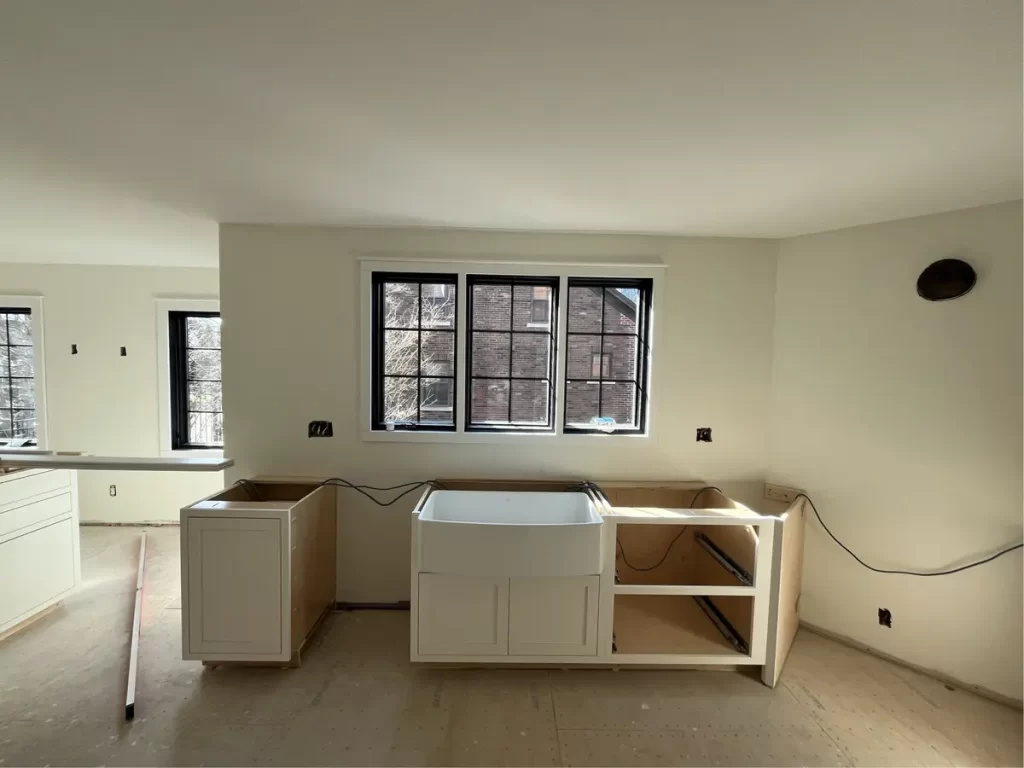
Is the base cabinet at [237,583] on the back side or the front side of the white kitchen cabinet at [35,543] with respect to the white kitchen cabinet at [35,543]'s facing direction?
on the front side

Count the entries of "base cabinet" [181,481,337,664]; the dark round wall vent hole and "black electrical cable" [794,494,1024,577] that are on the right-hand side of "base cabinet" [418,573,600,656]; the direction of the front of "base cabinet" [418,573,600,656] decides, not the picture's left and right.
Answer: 1

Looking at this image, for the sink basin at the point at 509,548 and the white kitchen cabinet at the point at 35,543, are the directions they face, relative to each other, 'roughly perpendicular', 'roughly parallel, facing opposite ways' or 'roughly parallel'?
roughly perpendicular

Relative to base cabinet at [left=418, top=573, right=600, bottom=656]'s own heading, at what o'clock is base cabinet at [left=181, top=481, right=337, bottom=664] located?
base cabinet at [left=181, top=481, right=337, bottom=664] is roughly at 3 o'clock from base cabinet at [left=418, top=573, right=600, bottom=656].

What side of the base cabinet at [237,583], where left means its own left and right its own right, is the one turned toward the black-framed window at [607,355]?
left

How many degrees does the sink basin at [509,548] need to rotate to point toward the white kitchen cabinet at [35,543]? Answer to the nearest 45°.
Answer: approximately 90° to its right

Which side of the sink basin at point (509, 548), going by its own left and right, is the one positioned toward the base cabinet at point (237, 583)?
right

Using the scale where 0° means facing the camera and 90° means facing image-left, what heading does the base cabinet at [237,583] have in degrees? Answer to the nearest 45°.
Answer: approximately 0°

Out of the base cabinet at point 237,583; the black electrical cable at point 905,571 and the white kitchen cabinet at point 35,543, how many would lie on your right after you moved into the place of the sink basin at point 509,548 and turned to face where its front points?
2
